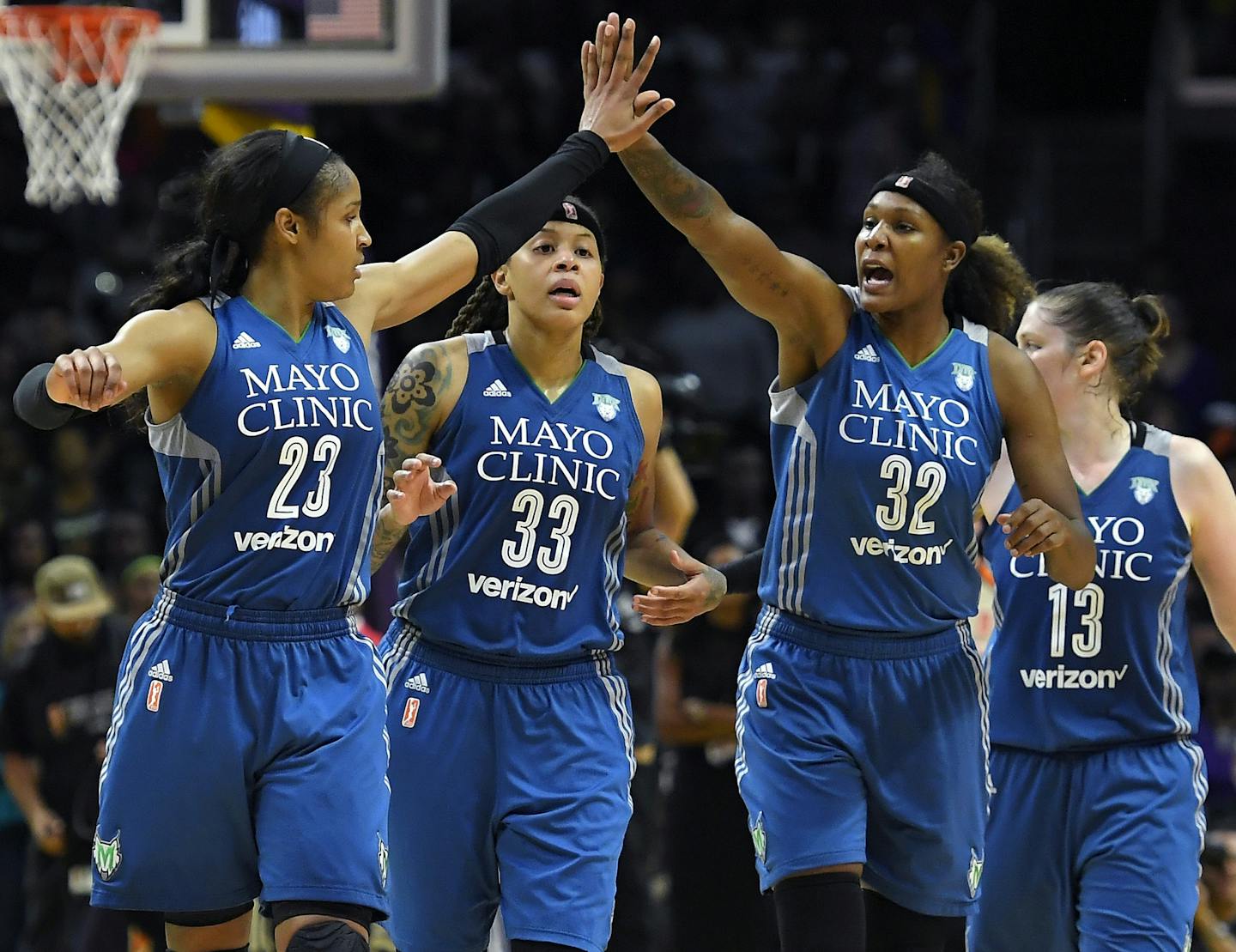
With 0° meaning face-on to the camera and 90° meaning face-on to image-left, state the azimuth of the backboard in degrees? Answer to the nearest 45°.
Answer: approximately 0°

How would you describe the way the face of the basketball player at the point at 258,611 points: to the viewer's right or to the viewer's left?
to the viewer's right

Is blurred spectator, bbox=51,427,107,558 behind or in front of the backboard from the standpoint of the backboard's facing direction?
behind

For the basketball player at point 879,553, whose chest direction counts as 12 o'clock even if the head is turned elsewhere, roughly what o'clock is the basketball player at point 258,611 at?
the basketball player at point 258,611 is roughly at 2 o'clock from the basketball player at point 879,553.

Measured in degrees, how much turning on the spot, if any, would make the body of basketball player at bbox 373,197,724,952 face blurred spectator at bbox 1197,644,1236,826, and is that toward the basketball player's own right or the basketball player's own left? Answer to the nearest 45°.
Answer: approximately 135° to the basketball player's own left
